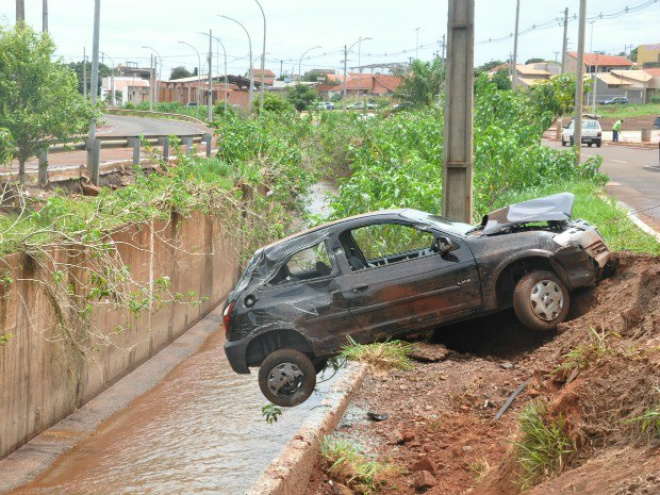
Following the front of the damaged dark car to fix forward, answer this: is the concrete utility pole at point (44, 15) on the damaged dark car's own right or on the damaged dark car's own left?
on the damaged dark car's own left

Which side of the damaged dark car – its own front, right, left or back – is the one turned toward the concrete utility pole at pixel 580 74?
left

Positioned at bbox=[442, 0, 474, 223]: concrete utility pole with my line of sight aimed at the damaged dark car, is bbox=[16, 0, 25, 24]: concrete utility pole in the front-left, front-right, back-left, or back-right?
back-right

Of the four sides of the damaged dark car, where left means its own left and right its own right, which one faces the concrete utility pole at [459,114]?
left

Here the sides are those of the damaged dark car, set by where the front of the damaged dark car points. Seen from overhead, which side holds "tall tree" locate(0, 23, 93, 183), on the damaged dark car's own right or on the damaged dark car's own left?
on the damaged dark car's own left

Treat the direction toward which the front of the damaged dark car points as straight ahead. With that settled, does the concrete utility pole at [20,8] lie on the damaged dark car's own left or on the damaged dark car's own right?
on the damaged dark car's own left

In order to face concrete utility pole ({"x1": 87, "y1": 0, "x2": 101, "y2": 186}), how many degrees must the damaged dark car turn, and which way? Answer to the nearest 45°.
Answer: approximately 135° to its left

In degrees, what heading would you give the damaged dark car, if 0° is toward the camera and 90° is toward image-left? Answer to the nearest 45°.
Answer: approximately 270°
